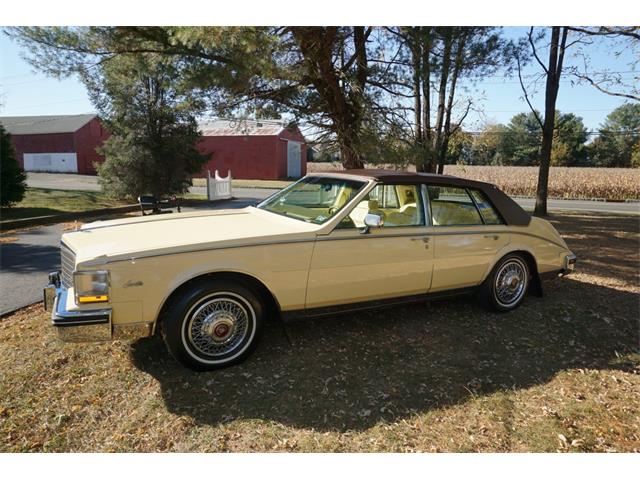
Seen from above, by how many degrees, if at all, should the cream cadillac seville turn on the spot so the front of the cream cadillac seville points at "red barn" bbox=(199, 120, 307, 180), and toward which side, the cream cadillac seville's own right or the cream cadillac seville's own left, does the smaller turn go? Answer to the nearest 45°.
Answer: approximately 135° to the cream cadillac seville's own right

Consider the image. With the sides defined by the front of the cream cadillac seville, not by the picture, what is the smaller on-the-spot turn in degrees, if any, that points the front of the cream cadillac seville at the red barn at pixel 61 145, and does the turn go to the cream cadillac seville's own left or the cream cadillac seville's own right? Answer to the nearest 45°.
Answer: approximately 90° to the cream cadillac seville's own right

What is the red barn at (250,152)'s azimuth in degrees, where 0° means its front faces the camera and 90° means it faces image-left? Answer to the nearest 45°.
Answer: approximately 315°

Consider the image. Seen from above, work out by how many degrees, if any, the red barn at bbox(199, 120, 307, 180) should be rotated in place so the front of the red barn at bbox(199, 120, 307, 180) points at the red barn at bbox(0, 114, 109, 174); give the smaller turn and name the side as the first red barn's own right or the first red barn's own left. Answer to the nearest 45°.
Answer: approximately 135° to the first red barn's own right

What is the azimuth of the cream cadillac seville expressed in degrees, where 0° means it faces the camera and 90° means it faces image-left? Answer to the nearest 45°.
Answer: approximately 45°

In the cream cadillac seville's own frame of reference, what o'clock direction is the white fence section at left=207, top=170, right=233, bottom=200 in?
The white fence section is roughly at 4 o'clock from the cream cadillac seville.

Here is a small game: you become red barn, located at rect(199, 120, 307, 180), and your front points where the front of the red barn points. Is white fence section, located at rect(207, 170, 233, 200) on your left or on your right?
on your right
